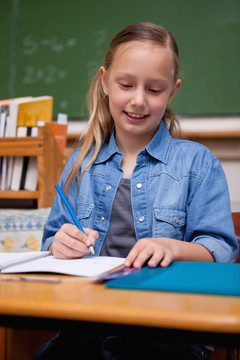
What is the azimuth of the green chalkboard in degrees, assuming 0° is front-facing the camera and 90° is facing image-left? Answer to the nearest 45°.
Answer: approximately 0°

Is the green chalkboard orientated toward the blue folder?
yes

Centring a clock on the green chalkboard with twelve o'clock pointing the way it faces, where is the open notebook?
The open notebook is roughly at 12 o'clock from the green chalkboard.

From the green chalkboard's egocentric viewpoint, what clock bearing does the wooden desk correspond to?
The wooden desk is roughly at 12 o'clock from the green chalkboard.

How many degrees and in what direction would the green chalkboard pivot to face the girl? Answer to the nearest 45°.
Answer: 0° — it already faces them
